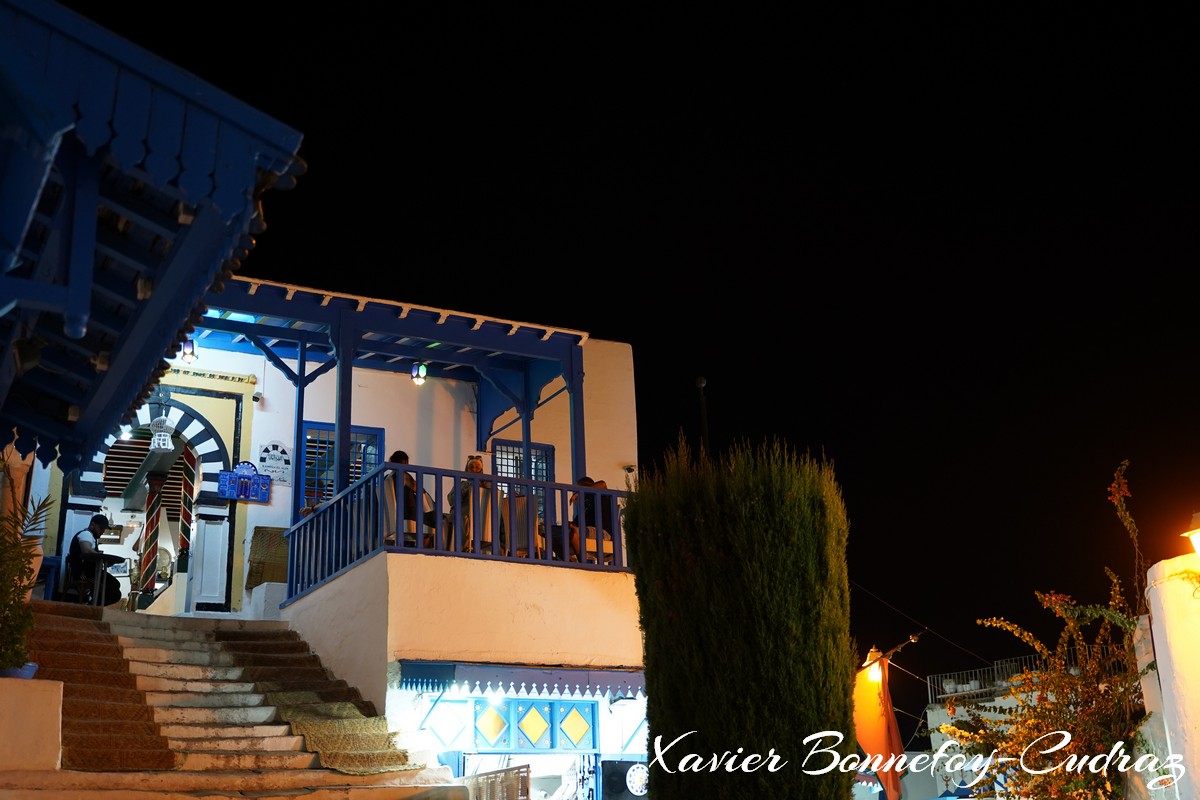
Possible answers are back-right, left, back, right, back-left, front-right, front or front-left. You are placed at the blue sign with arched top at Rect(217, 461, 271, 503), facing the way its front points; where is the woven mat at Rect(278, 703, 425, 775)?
front

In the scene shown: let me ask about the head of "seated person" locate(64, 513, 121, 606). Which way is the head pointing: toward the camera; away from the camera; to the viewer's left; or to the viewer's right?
to the viewer's right

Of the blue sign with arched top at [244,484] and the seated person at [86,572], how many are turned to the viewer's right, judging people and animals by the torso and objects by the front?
1

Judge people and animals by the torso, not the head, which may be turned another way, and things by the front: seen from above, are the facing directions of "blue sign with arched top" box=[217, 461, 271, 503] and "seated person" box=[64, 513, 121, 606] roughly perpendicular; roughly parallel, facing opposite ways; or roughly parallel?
roughly perpendicular

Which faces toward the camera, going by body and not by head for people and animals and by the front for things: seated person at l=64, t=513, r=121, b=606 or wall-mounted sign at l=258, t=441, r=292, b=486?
the wall-mounted sign

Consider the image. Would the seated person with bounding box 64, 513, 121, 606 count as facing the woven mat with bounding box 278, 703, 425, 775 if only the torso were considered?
no

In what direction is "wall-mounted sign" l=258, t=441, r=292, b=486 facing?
toward the camera

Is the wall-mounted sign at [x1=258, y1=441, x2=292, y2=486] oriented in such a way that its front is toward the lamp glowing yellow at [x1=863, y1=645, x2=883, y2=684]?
no

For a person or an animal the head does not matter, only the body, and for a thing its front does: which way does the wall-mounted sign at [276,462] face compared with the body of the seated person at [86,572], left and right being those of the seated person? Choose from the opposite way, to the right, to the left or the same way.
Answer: to the right

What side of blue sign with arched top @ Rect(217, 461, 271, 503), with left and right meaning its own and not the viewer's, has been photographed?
front

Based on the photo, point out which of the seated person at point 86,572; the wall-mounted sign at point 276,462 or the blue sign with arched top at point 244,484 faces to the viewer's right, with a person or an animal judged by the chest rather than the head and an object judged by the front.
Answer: the seated person

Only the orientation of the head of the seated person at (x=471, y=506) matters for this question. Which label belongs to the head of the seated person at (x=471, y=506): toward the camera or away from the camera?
toward the camera

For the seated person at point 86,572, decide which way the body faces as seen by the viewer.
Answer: to the viewer's right

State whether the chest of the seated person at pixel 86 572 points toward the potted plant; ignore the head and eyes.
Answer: no
